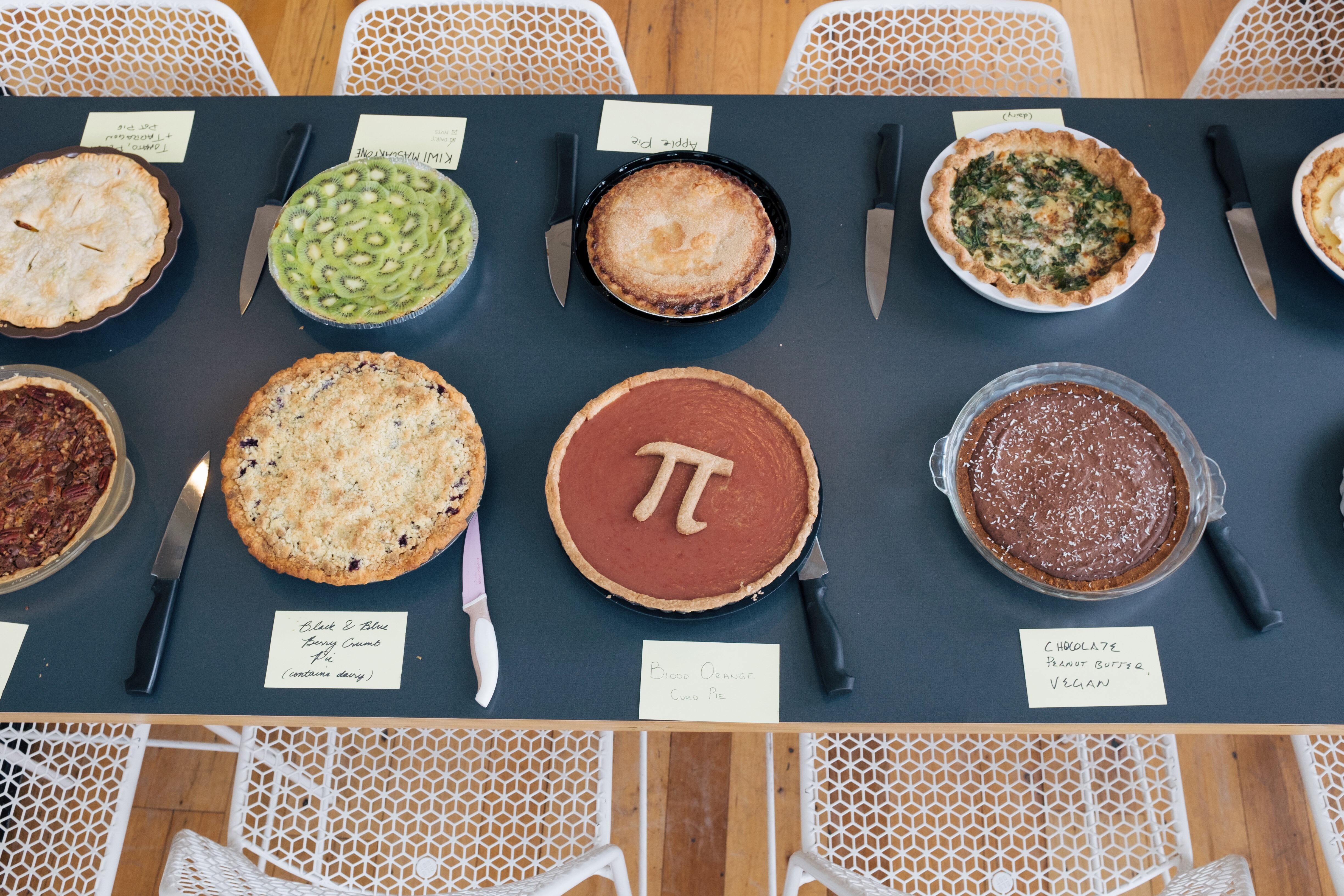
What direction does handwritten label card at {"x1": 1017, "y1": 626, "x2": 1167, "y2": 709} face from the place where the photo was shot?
facing the viewer

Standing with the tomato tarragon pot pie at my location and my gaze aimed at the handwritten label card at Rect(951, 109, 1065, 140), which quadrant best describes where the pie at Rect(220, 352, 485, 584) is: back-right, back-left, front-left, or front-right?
front-right

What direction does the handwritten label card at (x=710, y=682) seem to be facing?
toward the camera

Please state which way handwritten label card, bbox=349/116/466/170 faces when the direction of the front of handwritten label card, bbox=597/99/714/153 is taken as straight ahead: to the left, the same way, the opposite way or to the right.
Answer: the same way

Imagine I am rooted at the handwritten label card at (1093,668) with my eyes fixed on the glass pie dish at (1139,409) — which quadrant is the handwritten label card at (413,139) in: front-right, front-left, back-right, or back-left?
front-left

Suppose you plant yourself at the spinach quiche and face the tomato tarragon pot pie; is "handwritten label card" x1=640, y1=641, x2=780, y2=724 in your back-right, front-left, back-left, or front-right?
front-left

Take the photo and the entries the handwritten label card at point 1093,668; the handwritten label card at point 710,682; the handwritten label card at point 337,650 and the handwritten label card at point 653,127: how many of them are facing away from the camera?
1

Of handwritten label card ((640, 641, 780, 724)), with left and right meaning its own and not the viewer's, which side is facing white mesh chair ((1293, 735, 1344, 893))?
left

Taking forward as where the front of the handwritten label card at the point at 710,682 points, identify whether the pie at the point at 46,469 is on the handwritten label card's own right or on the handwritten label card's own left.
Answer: on the handwritten label card's own right

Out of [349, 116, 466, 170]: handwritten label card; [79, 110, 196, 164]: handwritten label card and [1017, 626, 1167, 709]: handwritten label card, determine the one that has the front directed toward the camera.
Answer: [1017, 626, 1167, 709]: handwritten label card

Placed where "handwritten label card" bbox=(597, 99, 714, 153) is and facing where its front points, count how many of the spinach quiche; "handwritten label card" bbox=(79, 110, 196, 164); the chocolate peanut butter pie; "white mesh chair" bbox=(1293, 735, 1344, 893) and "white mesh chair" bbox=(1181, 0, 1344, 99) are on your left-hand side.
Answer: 1

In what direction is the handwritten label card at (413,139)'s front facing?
away from the camera

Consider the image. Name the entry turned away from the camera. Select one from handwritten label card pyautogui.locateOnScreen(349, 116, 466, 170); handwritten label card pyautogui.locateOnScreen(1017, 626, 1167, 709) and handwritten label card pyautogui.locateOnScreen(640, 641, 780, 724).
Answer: handwritten label card pyautogui.locateOnScreen(349, 116, 466, 170)

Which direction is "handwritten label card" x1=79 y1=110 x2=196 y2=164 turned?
away from the camera
